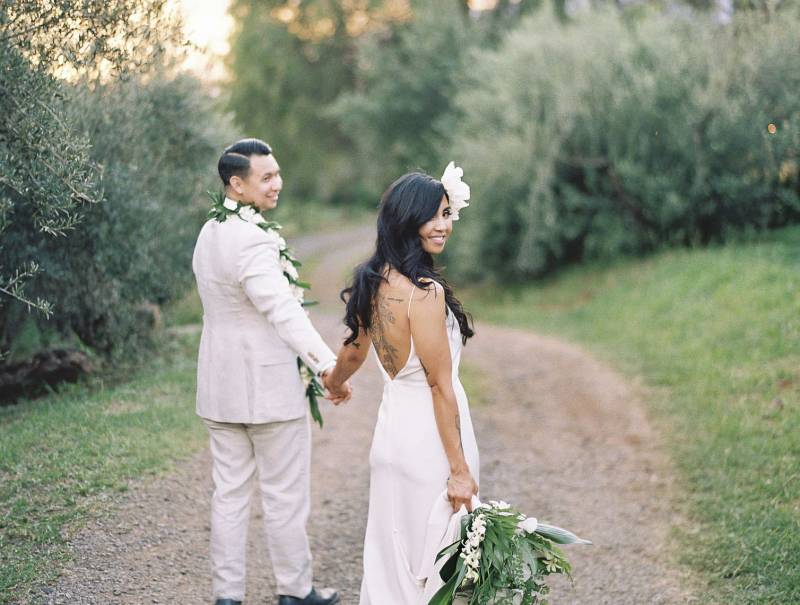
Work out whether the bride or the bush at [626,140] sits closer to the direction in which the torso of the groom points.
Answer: the bush

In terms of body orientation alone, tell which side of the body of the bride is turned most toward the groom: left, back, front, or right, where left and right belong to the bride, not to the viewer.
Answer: left

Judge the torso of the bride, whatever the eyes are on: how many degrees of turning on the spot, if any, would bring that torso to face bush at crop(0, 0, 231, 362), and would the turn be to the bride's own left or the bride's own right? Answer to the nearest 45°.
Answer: approximately 90° to the bride's own left

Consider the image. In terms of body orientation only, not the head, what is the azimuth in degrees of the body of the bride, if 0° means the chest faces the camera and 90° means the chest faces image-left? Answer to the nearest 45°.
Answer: approximately 225°

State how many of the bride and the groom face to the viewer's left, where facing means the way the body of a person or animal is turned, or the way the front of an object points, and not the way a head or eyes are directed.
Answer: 0

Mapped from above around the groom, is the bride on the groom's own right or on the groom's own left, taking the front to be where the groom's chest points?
on the groom's own right

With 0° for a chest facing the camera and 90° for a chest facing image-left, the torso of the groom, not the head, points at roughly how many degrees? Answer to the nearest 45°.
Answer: approximately 225°

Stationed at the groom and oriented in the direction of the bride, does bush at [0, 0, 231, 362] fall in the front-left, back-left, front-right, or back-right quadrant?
back-left
